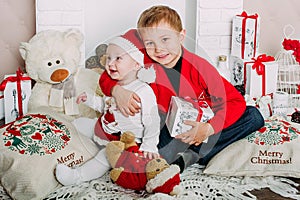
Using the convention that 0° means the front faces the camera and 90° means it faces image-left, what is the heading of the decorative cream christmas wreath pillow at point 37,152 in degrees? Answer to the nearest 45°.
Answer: approximately 0°

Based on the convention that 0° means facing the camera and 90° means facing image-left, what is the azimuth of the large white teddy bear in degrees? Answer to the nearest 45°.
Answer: approximately 0°

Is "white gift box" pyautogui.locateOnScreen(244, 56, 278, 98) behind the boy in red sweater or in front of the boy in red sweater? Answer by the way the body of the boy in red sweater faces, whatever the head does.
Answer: behind

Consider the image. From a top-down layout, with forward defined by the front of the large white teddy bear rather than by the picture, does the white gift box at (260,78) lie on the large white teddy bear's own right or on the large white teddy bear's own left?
on the large white teddy bear's own left

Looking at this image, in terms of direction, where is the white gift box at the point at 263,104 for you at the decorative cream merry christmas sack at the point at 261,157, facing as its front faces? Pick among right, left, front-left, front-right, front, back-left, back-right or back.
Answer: back

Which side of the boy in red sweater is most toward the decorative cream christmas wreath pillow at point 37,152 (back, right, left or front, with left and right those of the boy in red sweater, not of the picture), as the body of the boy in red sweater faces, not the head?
right
